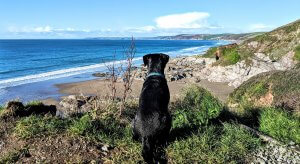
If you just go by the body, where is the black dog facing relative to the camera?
away from the camera

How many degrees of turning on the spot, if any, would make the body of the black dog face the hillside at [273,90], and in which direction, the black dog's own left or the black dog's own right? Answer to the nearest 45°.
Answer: approximately 45° to the black dog's own right

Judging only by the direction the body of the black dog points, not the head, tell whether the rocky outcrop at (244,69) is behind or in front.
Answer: in front

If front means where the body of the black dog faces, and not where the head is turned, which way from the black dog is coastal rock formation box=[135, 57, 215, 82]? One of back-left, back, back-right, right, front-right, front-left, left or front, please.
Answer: front

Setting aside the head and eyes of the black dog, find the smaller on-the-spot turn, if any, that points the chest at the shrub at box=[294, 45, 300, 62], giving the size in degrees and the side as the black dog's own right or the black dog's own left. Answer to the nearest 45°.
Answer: approximately 45° to the black dog's own right

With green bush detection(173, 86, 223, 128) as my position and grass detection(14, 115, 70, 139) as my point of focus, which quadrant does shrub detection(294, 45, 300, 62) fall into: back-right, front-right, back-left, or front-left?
back-right

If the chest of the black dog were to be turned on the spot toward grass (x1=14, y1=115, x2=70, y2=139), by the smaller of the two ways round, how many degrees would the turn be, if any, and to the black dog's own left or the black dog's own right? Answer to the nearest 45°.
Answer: approximately 90° to the black dog's own left

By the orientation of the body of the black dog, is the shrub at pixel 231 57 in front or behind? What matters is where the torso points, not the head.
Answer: in front

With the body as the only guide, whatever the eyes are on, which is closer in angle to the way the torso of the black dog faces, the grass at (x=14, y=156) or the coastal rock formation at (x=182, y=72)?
the coastal rock formation

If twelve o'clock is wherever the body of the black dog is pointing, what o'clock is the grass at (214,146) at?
The grass is roughly at 3 o'clock from the black dog.

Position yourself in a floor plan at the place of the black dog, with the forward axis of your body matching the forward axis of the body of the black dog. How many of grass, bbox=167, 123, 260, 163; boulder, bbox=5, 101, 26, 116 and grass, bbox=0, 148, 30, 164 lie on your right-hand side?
1

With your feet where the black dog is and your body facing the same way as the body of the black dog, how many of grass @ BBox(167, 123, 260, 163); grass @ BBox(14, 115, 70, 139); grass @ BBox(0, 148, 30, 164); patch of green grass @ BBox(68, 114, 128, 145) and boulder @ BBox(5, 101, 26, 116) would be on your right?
1

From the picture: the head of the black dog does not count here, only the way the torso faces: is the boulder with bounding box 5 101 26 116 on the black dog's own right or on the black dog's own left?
on the black dog's own left

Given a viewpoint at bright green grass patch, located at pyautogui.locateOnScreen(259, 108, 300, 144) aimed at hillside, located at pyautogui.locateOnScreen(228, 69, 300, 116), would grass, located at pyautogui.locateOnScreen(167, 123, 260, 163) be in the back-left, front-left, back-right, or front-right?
back-left
